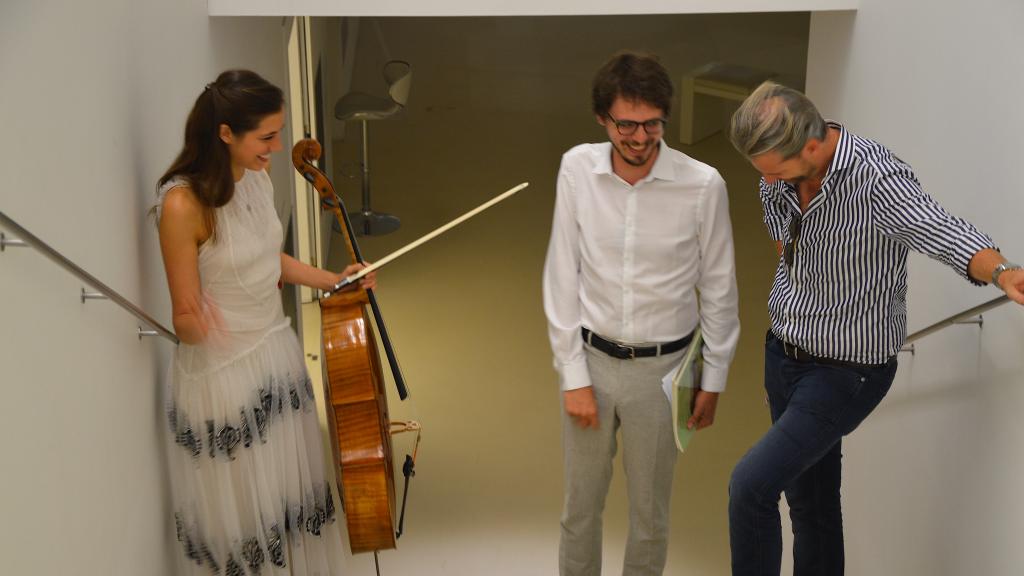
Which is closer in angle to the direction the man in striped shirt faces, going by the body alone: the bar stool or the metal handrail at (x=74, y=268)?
the metal handrail

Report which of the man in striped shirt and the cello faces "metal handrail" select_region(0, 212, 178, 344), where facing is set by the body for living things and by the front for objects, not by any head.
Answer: the man in striped shirt

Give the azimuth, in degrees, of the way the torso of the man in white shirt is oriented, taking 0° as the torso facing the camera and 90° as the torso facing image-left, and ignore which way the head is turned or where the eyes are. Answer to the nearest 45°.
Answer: approximately 0°

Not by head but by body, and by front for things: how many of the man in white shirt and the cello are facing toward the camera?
1

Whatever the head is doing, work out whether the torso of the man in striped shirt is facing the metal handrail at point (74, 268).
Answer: yes

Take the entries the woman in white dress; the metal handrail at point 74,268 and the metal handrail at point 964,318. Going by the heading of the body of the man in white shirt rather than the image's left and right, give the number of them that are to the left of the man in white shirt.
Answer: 1

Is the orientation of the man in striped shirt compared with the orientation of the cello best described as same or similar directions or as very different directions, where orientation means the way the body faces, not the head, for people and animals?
very different directions

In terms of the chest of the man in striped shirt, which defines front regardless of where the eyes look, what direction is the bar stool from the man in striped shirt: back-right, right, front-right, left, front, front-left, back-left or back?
right

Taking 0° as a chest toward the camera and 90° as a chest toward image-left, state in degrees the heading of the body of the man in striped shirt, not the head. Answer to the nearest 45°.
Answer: approximately 45°

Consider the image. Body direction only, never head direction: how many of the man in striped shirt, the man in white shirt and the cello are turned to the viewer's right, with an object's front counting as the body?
1

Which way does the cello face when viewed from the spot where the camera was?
facing to the right of the viewer

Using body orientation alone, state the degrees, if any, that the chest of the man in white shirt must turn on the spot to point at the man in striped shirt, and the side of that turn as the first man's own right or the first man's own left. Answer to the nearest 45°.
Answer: approximately 90° to the first man's own left

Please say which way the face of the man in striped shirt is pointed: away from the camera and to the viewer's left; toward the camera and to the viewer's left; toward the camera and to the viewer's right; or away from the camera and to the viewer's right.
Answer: toward the camera and to the viewer's left

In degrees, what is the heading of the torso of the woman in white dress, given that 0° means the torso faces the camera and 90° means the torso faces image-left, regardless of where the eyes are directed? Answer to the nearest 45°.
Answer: approximately 315°
